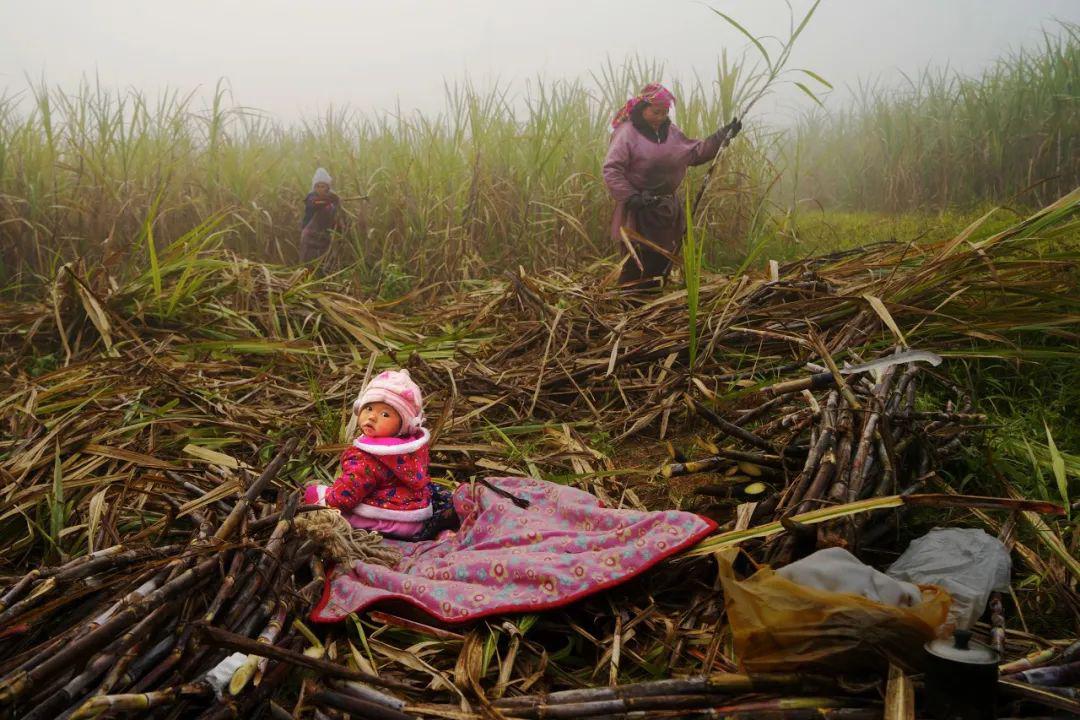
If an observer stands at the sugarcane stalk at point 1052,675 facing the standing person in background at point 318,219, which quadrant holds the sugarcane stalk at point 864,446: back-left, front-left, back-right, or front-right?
front-right

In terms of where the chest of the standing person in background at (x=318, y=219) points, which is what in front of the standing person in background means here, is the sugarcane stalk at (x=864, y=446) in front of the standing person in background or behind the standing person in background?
in front

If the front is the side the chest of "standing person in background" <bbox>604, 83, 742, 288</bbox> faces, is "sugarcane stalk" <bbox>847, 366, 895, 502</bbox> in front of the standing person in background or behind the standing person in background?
in front

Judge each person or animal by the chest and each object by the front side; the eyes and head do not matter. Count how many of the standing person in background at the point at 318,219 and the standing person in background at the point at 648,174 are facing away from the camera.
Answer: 0

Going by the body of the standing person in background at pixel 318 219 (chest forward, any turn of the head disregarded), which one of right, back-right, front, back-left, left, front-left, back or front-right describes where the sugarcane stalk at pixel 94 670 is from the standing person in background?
front-right

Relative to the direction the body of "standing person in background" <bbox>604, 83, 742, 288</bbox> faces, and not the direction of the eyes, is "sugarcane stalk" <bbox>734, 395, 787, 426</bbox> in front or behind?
in front

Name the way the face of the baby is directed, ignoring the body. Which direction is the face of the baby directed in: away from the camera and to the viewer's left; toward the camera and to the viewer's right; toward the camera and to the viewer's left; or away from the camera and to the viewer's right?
toward the camera and to the viewer's left

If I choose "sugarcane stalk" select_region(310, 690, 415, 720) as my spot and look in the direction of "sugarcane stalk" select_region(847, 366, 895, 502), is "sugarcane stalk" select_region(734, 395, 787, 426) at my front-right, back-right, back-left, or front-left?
front-left

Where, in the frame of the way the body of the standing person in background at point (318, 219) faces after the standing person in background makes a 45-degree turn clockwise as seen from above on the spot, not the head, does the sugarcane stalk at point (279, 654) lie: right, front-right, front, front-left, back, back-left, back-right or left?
front

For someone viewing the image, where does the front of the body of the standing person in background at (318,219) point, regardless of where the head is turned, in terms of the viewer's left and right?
facing the viewer and to the right of the viewer

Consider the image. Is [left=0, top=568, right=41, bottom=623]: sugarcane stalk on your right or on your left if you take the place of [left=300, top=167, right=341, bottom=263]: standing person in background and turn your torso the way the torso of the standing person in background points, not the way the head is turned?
on your right

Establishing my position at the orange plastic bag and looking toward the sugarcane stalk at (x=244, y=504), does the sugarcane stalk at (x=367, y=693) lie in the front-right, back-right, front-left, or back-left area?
front-left
